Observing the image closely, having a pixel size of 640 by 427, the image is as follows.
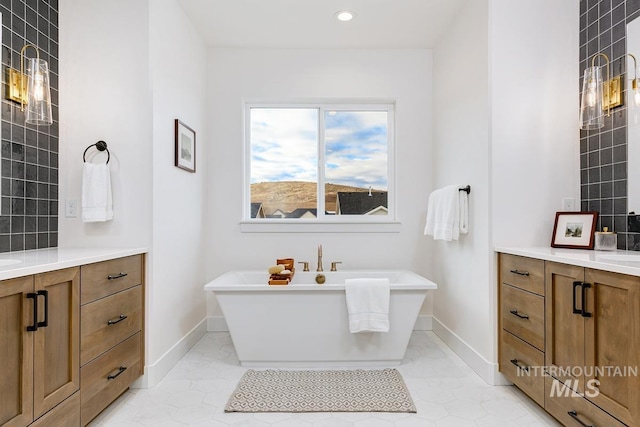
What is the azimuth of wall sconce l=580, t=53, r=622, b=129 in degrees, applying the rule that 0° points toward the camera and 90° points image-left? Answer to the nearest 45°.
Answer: approximately 45°

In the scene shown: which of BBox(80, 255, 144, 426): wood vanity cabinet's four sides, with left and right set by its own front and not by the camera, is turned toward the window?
left

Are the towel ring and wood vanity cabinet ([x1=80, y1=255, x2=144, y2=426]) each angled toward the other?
no

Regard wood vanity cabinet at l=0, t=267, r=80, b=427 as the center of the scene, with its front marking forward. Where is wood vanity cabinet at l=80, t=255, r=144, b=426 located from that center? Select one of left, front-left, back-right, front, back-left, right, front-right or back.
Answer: left

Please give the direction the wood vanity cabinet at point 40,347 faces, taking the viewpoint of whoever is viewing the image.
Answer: facing the viewer and to the right of the viewer

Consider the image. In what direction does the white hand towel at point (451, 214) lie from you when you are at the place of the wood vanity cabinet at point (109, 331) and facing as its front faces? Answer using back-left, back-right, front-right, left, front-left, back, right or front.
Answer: front-left

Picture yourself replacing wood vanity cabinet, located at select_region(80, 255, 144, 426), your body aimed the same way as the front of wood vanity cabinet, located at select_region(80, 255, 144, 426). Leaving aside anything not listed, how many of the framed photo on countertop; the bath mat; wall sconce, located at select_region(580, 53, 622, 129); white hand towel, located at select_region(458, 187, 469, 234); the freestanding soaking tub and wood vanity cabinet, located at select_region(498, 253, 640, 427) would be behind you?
0

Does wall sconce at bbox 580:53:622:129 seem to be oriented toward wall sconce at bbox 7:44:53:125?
yes

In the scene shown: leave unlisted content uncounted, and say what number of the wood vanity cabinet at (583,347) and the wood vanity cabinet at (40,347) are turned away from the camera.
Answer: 0

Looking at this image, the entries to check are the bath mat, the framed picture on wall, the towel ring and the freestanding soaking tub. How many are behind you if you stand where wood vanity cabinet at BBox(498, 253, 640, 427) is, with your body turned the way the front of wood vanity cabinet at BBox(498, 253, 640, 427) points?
0

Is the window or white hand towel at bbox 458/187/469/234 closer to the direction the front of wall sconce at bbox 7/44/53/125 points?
the white hand towel

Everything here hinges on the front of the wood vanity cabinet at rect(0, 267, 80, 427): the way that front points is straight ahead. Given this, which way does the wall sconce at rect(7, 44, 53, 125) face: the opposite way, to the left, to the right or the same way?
the same way

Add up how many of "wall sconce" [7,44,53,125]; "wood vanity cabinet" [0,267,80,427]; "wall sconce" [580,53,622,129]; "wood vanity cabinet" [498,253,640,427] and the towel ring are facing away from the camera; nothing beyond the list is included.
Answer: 0

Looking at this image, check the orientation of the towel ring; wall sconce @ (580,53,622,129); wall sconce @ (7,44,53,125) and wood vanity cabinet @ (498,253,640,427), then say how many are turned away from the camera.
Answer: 0

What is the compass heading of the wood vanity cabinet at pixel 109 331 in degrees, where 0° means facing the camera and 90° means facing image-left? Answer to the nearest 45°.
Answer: approximately 315°

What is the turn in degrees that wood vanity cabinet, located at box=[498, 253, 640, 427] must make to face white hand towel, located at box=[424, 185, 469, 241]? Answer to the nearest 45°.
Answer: approximately 90° to its right
